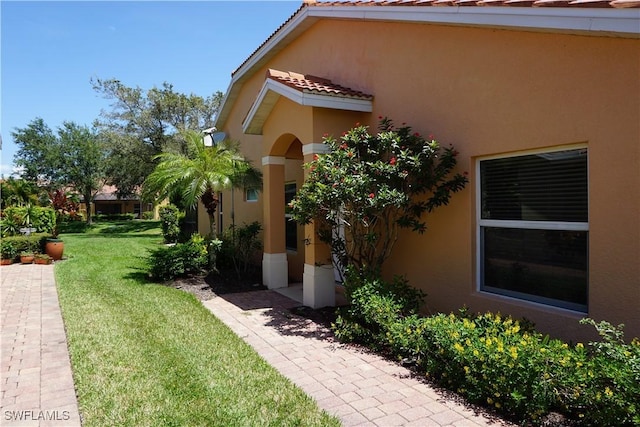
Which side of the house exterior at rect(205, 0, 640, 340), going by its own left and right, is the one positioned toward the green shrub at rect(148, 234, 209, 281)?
right

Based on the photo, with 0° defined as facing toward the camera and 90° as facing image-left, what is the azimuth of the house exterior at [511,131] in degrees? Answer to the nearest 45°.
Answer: approximately 45°

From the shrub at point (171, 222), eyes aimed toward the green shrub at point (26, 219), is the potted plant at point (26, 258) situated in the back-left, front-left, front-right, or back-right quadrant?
front-left

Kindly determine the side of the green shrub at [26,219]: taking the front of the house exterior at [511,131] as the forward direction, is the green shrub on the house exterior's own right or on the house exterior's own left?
on the house exterior's own right

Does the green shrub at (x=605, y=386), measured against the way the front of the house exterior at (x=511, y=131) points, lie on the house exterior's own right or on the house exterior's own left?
on the house exterior's own left
